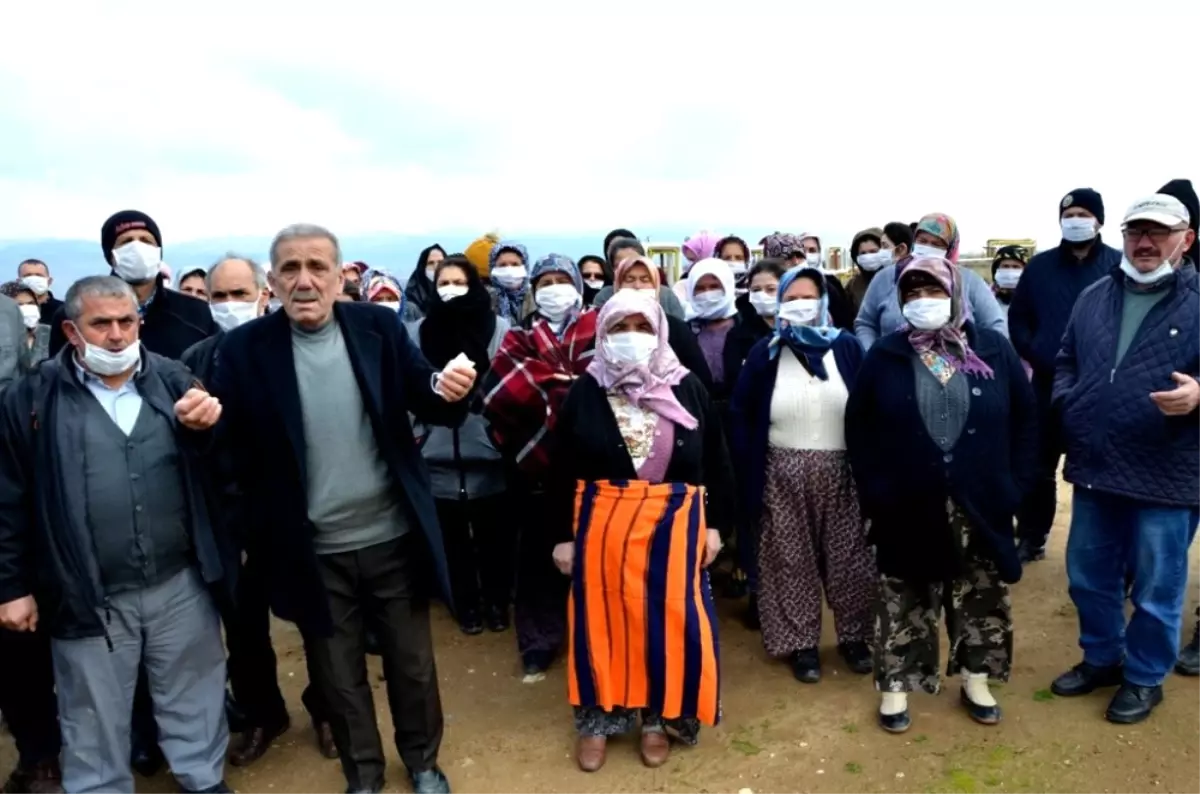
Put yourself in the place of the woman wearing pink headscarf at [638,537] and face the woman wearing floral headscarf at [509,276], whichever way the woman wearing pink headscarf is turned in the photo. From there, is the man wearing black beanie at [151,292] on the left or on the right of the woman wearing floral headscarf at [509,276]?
left

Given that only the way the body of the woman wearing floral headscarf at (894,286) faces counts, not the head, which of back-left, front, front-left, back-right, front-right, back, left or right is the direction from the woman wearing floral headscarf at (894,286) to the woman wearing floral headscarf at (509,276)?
right

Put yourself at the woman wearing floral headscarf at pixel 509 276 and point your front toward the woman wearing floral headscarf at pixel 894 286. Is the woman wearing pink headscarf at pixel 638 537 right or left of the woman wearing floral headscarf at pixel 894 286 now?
right

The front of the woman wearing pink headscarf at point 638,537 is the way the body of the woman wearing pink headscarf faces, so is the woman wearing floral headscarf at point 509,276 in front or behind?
behind

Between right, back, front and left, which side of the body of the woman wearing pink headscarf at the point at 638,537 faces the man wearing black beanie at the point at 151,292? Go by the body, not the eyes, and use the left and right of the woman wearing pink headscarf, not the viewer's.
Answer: right

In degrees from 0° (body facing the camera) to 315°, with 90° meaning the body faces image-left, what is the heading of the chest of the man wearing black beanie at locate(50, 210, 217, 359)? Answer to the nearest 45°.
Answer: approximately 0°

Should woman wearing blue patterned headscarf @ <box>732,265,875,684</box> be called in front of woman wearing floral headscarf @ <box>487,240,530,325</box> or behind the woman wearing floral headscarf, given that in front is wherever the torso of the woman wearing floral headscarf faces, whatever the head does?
in front

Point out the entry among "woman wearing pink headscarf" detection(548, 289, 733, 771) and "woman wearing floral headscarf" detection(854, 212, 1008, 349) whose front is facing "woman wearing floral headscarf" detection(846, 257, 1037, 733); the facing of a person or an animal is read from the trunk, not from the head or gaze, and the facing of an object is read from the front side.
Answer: "woman wearing floral headscarf" detection(854, 212, 1008, 349)

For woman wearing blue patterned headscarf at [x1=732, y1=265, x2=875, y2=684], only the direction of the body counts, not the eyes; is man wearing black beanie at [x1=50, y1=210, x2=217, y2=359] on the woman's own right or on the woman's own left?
on the woman's own right

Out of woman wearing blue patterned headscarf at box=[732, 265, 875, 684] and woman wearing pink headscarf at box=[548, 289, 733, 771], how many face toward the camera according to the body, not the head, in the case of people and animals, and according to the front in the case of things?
2

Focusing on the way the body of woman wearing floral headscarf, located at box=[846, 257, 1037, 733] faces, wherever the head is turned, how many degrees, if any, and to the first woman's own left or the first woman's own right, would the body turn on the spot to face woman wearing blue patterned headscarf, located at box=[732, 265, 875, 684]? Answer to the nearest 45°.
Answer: approximately 135° to the first woman's own right

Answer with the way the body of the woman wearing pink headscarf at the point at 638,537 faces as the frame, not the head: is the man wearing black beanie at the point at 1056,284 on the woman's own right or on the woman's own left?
on the woman's own left
